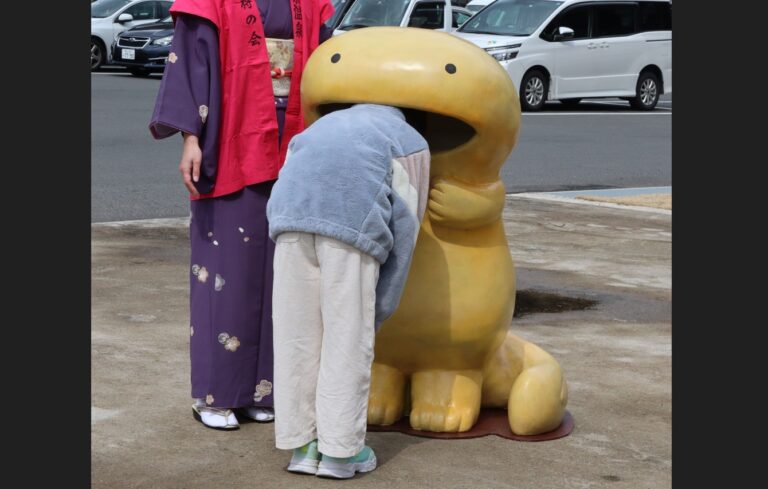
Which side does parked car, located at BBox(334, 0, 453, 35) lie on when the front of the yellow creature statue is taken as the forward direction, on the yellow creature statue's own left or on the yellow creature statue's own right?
on the yellow creature statue's own right

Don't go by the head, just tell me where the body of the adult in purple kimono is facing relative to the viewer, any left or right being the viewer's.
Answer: facing the viewer and to the right of the viewer

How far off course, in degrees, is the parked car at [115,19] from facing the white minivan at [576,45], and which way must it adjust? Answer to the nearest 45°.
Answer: approximately 90° to its left

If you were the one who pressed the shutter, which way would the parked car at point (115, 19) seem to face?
facing the viewer and to the left of the viewer

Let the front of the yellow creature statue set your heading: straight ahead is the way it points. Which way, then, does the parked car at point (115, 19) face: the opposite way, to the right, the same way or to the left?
the same way

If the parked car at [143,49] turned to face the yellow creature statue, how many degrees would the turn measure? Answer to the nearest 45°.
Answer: approximately 45° to its left

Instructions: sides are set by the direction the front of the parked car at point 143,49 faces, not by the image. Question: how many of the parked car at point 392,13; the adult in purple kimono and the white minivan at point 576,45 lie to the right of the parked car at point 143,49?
0

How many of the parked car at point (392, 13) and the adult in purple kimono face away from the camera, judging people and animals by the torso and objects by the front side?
0

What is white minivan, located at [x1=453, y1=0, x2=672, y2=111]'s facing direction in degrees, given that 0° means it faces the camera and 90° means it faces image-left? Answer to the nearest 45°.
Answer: approximately 45°

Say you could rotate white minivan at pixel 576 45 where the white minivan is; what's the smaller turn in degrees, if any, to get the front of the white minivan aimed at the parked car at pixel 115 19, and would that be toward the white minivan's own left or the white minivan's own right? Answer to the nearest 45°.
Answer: approximately 90° to the white minivan's own right

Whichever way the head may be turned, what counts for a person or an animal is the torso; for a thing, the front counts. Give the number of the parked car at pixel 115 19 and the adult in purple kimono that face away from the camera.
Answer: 0

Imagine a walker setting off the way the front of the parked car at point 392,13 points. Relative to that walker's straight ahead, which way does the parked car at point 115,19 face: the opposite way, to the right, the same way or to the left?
the same way

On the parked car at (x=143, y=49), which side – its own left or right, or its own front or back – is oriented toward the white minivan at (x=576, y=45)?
left

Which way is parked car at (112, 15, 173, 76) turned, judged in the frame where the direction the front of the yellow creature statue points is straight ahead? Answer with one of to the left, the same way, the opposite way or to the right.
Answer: the same way
